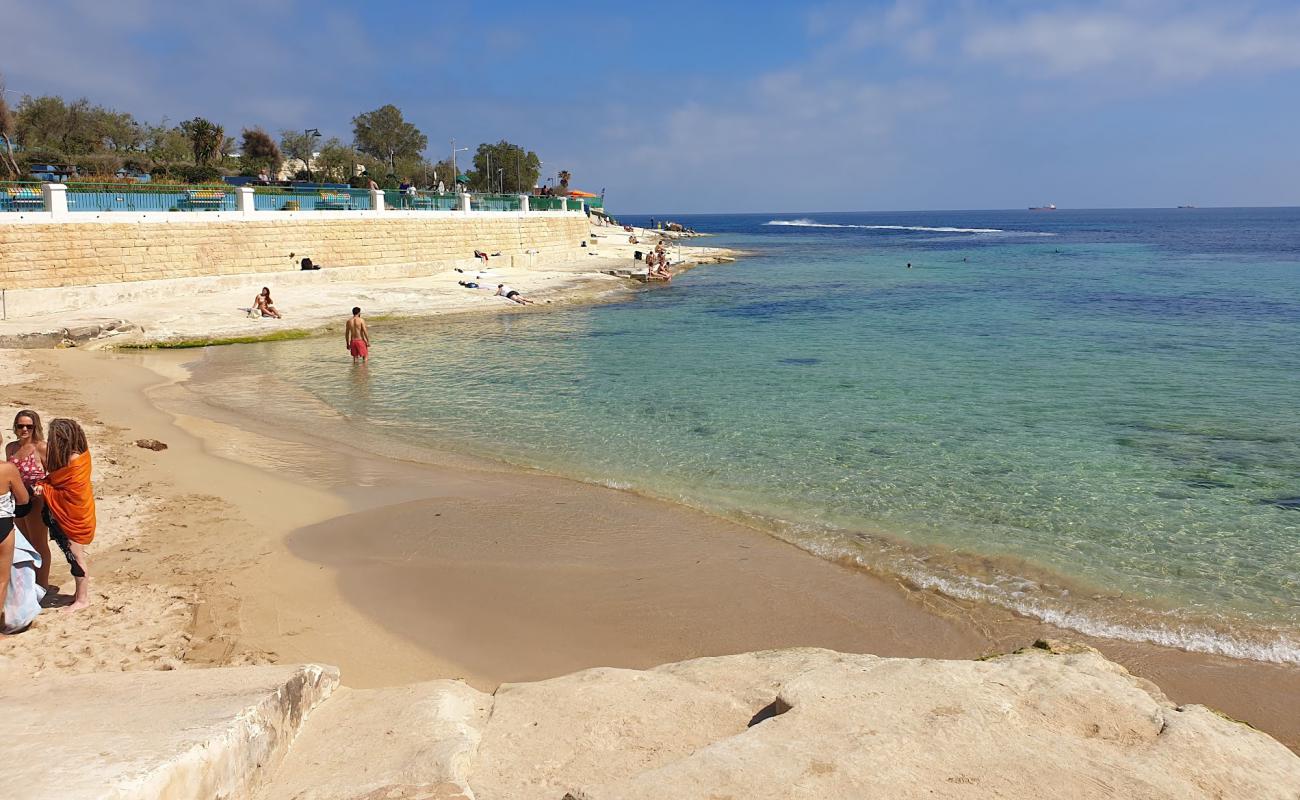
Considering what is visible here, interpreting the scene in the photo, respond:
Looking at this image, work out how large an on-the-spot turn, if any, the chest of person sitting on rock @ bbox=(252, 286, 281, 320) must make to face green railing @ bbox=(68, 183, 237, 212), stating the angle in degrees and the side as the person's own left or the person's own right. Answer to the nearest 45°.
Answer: approximately 180°

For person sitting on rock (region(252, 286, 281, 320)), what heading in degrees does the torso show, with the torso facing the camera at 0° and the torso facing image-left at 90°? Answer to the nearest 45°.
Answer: approximately 315°

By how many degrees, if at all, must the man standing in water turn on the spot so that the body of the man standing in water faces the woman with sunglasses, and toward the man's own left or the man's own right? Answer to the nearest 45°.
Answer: approximately 180°

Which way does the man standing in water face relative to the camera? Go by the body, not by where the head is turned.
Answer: away from the camera

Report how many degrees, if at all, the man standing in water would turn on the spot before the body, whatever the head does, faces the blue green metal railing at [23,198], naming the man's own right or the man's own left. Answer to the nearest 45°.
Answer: approximately 45° to the man's own left

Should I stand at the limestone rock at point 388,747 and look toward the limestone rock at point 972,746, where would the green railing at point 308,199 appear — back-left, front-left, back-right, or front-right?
back-left

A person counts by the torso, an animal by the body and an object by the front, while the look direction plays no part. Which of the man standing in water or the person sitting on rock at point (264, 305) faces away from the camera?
the man standing in water
